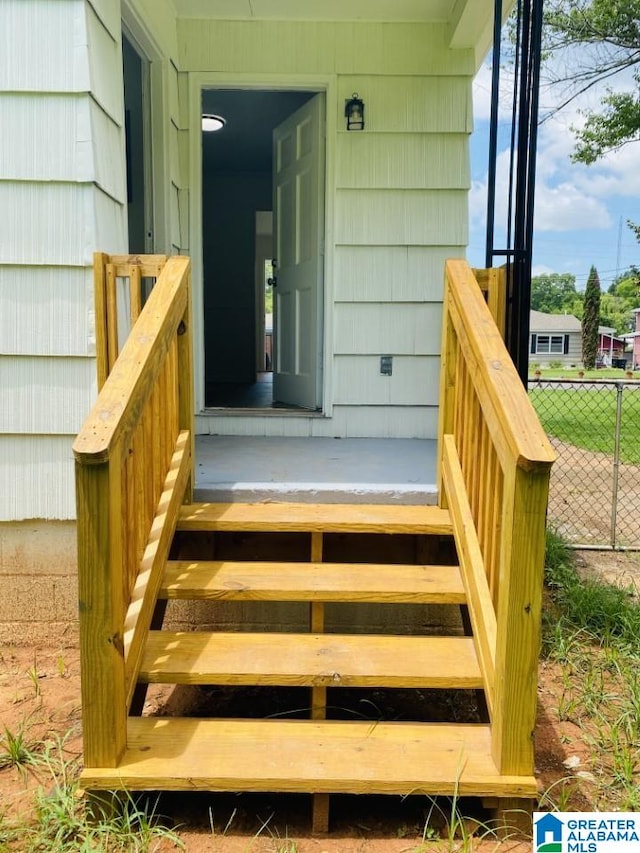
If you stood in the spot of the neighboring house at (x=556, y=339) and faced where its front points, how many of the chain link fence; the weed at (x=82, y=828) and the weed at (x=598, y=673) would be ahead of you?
3

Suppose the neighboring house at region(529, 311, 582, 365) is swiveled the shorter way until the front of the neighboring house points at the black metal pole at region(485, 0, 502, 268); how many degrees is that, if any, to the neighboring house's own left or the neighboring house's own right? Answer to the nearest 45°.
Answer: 0° — it already faces it

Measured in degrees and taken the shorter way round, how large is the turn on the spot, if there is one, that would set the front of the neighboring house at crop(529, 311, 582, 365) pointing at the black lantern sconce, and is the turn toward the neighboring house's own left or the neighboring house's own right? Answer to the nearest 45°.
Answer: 0° — it already faces it

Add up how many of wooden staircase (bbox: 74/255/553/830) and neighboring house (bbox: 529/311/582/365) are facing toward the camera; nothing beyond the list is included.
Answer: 2

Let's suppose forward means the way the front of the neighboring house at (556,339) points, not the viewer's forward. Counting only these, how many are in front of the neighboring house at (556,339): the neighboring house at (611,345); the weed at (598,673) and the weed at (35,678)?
2

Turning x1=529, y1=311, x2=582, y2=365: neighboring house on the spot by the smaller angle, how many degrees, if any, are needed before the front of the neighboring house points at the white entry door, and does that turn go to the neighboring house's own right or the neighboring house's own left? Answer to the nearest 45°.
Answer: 0° — it already faces it

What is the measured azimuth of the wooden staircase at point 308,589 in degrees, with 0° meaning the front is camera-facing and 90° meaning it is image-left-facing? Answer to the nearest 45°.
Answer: approximately 0°

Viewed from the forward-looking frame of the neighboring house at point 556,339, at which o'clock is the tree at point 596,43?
The tree is roughly at 12 o'clock from the neighboring house.

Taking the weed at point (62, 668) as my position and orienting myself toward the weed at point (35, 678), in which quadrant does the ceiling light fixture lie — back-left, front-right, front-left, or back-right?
back-right

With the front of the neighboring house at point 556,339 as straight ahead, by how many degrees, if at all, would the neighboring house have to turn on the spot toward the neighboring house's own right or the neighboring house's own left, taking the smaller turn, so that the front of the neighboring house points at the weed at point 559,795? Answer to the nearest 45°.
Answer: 0° — it already faces it

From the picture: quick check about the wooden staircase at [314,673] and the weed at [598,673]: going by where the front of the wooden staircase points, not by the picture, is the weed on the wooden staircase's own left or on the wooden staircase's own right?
on the wooden staircase's own left

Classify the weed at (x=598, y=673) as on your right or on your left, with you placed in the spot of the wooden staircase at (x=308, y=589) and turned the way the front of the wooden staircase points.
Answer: on your left
